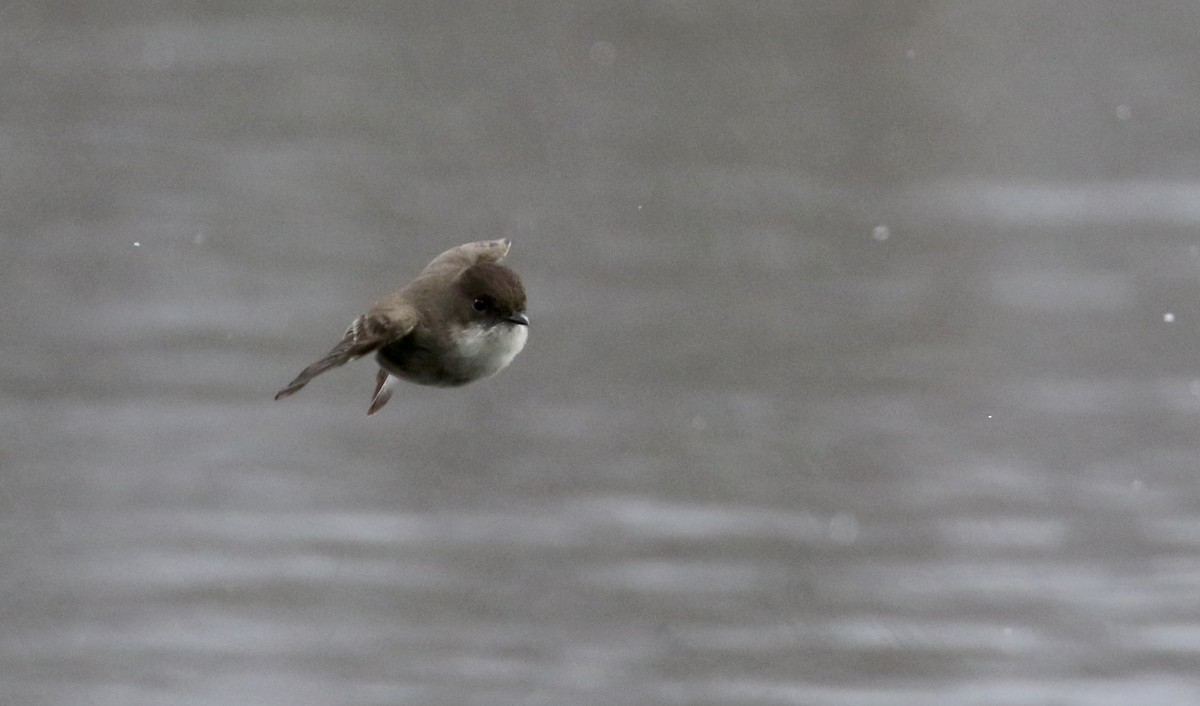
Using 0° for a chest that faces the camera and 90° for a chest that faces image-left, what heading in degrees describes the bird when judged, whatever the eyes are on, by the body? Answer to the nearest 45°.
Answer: approximately 315°
